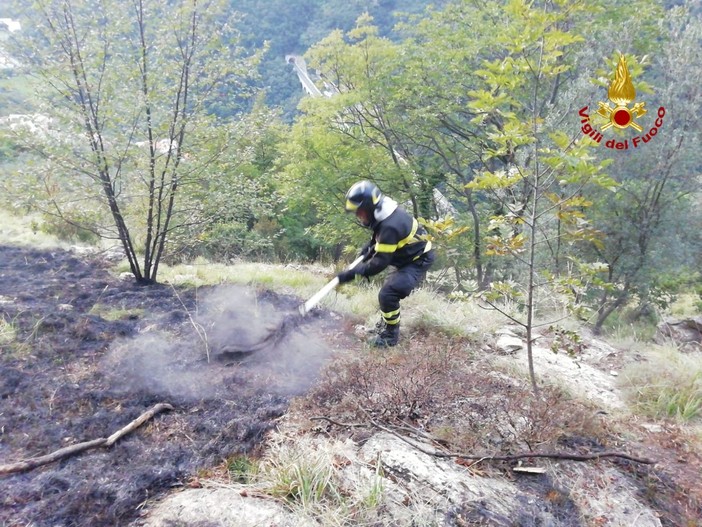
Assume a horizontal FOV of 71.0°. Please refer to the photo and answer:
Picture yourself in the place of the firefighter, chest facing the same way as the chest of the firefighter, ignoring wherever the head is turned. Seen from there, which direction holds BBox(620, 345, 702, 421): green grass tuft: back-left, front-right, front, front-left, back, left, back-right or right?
back

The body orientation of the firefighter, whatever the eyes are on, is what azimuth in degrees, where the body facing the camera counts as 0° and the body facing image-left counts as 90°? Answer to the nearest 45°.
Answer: approximately 90°

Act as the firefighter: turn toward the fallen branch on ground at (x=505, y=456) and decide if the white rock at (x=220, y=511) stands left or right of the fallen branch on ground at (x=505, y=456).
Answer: right

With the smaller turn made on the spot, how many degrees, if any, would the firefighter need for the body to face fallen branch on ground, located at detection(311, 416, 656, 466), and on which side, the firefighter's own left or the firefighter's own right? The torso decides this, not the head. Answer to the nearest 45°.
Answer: approximately 135° to the firefighter's own left

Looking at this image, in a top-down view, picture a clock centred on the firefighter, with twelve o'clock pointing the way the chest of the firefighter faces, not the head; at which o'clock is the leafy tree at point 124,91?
The leafy tree is roughly at 1 o'clock from the firefighter.

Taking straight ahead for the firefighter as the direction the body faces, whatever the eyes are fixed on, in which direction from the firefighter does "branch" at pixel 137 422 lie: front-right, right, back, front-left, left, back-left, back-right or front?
front-left

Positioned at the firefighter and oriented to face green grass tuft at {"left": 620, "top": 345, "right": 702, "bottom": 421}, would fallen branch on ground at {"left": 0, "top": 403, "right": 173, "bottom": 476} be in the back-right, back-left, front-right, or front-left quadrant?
back-right

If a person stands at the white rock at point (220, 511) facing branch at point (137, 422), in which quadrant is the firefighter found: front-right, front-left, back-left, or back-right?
front-right

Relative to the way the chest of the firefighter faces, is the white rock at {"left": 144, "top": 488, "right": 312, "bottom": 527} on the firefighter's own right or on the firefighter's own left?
on the firefighter's own left

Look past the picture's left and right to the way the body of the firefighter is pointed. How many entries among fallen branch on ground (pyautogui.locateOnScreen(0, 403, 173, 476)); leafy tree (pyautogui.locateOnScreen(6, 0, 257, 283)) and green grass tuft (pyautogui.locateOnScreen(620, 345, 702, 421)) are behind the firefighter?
1

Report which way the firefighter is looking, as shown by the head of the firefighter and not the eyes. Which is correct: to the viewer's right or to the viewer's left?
to the viewer's left
